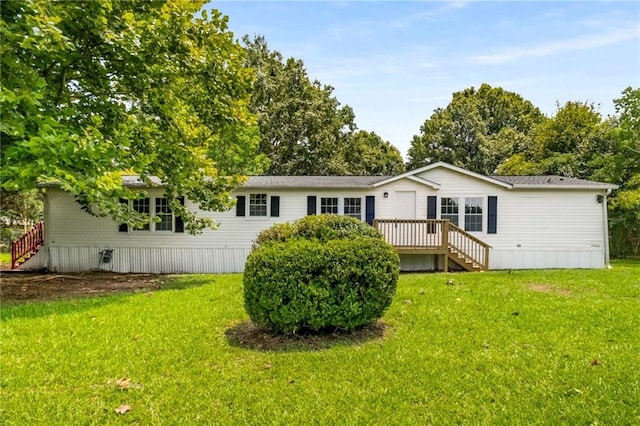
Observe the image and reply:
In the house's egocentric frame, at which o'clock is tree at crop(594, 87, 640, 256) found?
The tree is roughly at 8 o'clock from the house.

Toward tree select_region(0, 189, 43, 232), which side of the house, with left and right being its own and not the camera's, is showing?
right

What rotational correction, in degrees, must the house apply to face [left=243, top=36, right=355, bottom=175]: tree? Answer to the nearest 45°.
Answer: approximately 180°

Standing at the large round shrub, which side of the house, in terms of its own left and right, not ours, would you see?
front

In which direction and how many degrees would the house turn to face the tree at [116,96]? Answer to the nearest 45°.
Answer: approximately 45° to its right

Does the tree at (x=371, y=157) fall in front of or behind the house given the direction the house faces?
behind

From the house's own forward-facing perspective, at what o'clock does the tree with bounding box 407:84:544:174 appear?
The tree is roughly at 7 o'clock from the house.

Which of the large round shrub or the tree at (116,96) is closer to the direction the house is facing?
the large round shrub

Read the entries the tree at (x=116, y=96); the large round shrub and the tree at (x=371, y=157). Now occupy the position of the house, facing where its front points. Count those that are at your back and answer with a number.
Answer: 1

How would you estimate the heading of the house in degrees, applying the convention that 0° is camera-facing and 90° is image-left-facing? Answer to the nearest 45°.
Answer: approximately 0°

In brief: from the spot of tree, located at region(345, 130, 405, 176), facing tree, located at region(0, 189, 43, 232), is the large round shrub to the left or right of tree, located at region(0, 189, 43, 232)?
left
